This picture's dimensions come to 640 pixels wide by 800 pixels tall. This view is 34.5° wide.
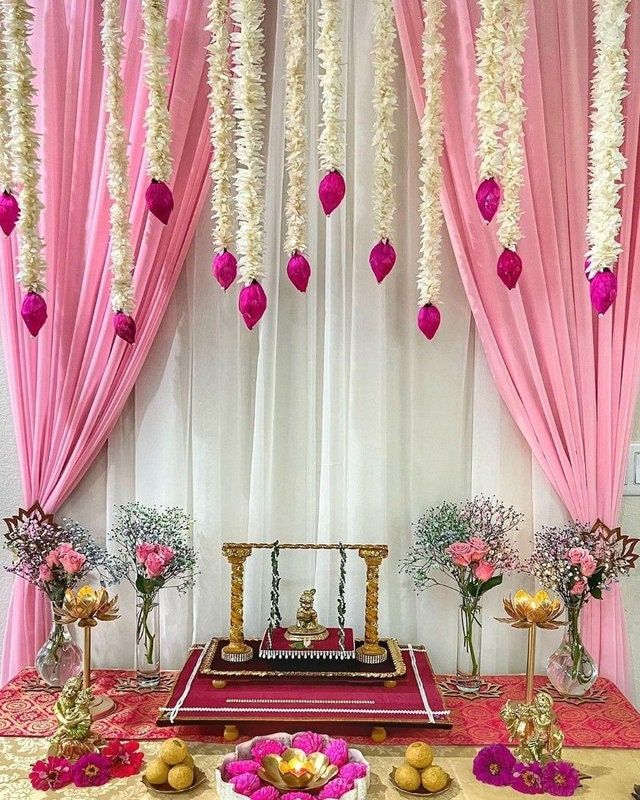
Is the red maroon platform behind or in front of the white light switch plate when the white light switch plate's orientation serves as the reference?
in front

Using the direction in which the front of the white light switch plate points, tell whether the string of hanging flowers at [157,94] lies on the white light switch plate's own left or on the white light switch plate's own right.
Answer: on the white light switch plate's own right

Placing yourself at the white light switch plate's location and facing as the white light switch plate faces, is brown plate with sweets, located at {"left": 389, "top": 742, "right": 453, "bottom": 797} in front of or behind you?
in front

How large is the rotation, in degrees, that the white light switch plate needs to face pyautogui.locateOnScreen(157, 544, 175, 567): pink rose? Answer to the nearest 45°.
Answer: approximately 45° to its right

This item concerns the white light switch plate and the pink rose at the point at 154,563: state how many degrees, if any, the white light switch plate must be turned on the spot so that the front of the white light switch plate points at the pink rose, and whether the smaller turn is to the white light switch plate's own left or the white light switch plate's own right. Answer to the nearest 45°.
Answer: approximately 45° to the white light switch plate's own right

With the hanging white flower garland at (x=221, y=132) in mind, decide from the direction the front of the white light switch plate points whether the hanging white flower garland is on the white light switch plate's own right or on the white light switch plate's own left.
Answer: on the white light switch plate's own right

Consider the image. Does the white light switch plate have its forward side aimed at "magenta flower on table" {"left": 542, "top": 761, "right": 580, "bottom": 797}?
yes

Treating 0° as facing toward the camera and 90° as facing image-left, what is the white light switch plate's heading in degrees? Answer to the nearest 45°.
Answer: approximately 0°
